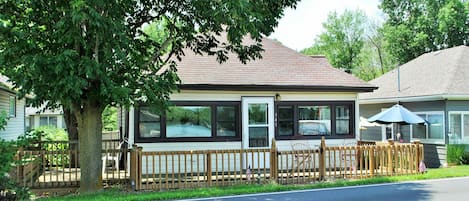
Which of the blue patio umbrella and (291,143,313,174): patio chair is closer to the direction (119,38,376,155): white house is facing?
the patio chair

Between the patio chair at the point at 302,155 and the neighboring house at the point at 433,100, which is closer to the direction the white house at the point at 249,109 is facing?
the patio chair

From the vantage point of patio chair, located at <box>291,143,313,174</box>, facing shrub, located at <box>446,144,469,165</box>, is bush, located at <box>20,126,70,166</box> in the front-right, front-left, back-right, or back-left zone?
back-left

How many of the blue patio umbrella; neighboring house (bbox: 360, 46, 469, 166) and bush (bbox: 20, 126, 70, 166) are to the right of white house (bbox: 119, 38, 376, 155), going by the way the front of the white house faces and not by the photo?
1

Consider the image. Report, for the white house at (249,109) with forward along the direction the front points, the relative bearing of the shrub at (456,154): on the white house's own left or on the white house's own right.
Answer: on the white house's own left

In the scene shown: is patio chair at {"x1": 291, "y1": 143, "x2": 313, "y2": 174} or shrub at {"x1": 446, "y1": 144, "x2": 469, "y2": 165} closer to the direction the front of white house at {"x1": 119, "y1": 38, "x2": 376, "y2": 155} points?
the patio chair

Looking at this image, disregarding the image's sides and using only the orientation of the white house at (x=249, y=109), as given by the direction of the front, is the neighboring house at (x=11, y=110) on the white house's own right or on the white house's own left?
on the white house's own right

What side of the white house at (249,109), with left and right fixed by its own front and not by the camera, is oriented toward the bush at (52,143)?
right

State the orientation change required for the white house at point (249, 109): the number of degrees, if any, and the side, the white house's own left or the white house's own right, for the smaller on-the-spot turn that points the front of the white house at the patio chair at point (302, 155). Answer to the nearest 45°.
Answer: approximately 45° to the white house's own left

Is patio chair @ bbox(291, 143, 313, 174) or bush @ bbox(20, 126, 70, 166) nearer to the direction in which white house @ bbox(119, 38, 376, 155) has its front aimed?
the patio chair

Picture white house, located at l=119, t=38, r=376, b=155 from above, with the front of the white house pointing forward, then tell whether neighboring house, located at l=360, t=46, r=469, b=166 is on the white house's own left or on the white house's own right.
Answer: on the white house's own left

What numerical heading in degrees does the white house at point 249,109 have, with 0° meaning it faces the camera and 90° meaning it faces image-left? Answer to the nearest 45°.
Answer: approximately 0°
